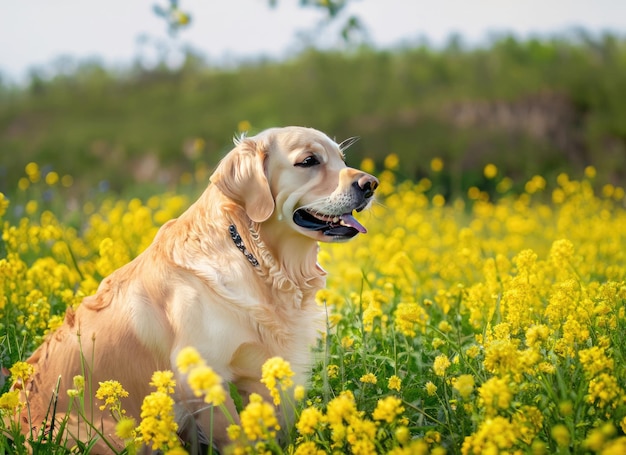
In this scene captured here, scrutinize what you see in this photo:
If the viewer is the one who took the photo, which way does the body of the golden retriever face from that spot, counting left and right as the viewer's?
facing to the right of the viewer

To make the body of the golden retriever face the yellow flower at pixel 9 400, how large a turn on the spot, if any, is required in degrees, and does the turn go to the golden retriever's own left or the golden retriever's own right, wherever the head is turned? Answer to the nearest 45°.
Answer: approximately 135° to the golden retriever's own right

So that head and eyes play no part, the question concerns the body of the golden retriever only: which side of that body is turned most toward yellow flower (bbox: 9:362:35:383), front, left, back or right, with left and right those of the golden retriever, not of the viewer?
back

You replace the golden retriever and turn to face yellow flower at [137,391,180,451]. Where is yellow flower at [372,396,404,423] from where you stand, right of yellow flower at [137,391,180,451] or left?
left

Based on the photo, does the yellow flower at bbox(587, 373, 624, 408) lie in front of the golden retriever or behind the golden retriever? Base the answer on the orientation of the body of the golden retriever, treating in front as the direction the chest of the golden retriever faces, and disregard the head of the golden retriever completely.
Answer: in front

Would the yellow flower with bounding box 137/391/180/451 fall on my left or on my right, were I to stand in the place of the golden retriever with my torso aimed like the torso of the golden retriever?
on my right
